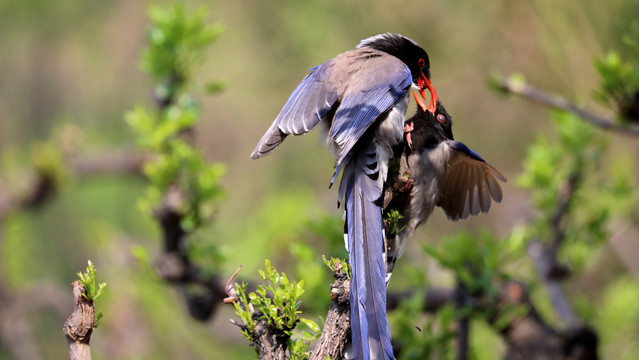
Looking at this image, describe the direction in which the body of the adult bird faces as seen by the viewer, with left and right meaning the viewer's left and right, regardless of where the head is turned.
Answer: facing away from the viewer and to the right of the viewer

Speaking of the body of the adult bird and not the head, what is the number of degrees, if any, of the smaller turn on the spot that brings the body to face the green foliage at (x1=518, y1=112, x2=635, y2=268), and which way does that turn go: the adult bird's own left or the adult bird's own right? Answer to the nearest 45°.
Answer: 0° — it already faces it

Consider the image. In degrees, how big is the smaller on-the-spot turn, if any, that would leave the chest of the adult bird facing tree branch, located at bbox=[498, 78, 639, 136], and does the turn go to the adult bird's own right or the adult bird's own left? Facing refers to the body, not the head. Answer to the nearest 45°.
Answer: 0° — it already faces it
